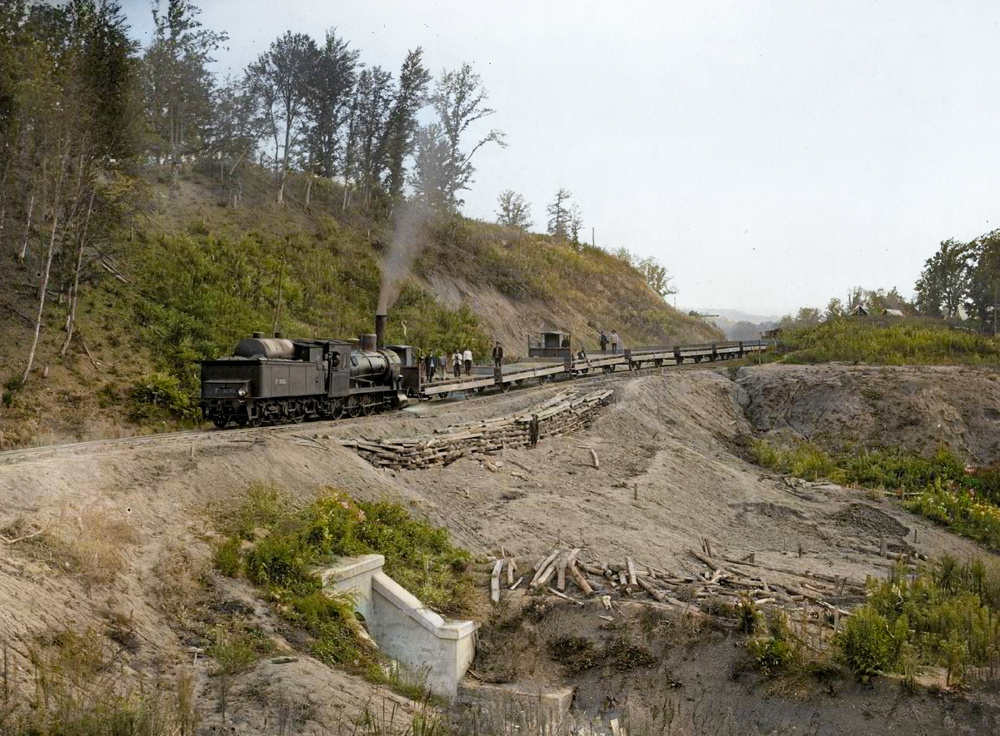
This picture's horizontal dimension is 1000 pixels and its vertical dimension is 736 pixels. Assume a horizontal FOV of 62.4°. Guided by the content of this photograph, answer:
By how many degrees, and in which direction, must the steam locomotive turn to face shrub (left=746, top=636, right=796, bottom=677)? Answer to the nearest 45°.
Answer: approximately 90° to its right

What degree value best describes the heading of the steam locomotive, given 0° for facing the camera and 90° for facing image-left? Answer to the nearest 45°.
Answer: approximately 225°

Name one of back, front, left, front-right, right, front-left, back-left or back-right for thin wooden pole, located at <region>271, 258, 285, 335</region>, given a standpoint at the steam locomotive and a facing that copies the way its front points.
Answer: front-left

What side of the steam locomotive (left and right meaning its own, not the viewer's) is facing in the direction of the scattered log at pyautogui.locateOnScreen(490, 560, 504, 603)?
right

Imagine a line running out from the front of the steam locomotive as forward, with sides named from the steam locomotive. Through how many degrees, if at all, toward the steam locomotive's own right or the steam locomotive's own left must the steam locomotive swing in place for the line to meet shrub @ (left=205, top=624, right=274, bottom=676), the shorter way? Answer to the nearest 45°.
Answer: approximately 135° to the steam locomotive's own right

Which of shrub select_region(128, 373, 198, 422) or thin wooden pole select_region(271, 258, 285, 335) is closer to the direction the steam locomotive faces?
the thin wooden pole

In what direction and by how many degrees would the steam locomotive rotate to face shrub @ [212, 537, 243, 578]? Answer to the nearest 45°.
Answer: approximately 135° to its right

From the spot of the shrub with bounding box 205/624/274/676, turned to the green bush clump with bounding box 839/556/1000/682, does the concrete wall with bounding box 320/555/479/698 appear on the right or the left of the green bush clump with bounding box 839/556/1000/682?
left
